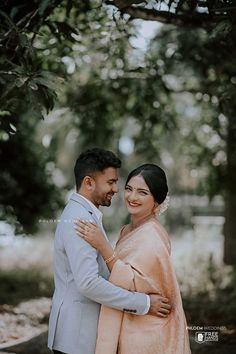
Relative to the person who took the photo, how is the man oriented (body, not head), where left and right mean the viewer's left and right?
facing to the right of the viewer
